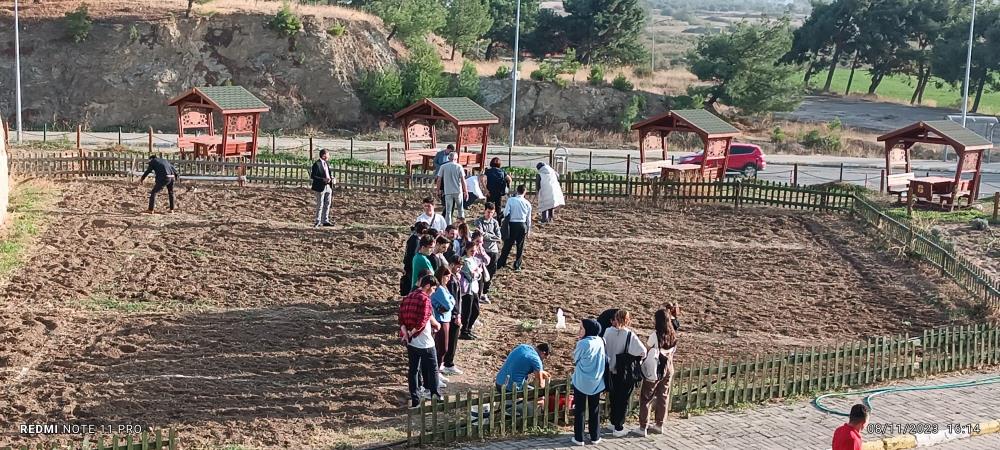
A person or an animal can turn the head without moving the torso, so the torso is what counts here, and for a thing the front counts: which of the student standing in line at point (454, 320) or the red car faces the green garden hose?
the student standing in line

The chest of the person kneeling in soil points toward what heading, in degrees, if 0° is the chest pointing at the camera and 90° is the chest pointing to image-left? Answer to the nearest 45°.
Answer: approximately 270°

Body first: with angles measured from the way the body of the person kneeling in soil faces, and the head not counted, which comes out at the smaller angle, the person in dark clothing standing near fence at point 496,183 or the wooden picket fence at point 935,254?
the wooden picket fence

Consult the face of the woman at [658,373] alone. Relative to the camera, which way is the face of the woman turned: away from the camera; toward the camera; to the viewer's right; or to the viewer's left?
away from the camera
